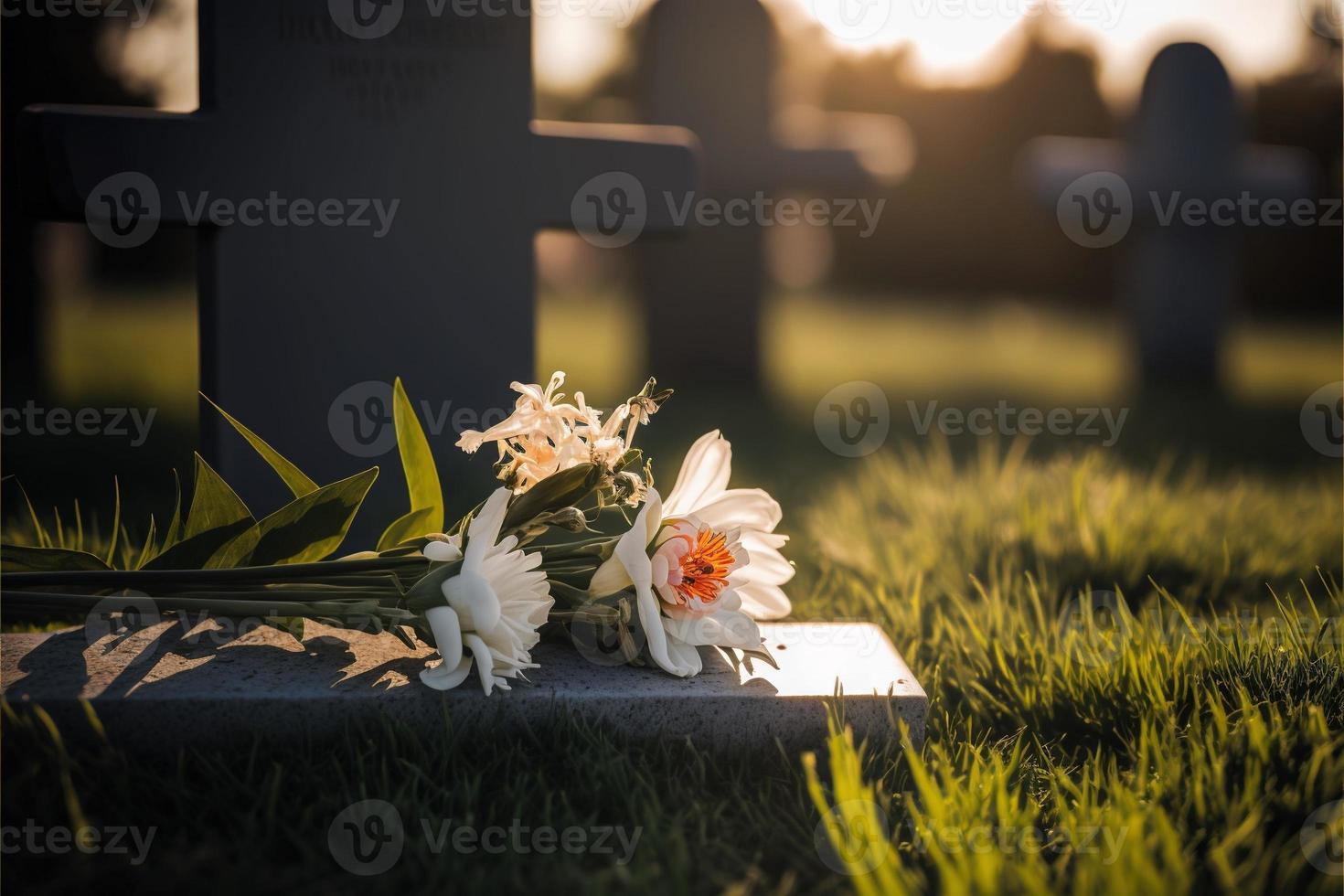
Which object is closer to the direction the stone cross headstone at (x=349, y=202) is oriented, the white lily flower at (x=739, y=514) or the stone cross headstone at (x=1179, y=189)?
the white lily flower

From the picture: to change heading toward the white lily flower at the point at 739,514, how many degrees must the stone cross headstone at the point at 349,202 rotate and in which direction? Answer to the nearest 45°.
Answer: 0° — it already faces it

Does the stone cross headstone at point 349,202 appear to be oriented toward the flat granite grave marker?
yes

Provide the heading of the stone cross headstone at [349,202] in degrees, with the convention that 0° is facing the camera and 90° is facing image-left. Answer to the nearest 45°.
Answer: approximately 0°

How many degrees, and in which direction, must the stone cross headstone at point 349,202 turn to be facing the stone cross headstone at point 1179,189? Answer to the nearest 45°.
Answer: approximately 135° to its left
